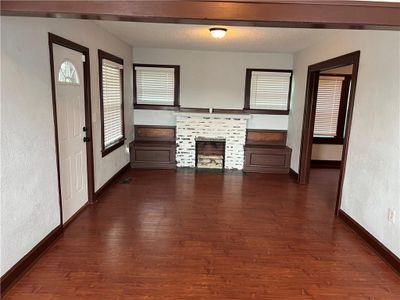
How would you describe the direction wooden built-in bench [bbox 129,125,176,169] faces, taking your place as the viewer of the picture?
facing the viewer

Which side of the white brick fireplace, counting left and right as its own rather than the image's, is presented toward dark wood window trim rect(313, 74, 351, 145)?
left

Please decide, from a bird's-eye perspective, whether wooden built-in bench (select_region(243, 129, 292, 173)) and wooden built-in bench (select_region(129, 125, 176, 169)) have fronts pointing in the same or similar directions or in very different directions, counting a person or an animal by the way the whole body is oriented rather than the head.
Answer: same or similar directions

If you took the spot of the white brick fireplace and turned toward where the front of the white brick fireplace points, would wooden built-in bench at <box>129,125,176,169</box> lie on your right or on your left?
on your right

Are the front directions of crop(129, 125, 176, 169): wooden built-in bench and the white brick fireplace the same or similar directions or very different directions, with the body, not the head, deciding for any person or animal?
same or similar directions

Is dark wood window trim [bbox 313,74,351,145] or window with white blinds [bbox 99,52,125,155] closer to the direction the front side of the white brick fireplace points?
the window with white blinds

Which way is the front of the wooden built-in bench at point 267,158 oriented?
toward the camera

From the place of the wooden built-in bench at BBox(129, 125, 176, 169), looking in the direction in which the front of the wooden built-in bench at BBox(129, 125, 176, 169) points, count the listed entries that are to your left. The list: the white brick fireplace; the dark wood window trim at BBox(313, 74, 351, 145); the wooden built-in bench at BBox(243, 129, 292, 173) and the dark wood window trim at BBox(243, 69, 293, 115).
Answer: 4

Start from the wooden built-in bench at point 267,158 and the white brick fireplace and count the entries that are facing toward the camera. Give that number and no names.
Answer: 2

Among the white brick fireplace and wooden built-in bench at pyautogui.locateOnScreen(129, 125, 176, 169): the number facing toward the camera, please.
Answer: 2

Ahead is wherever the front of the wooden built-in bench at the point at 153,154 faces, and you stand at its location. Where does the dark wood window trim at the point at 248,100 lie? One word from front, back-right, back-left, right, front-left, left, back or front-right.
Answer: left

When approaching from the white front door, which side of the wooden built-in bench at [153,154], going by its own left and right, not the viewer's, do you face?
front

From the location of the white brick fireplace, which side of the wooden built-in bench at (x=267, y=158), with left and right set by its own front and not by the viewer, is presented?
right

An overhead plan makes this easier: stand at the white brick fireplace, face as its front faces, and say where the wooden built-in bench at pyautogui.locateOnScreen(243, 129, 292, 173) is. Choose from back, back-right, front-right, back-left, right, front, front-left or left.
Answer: left
